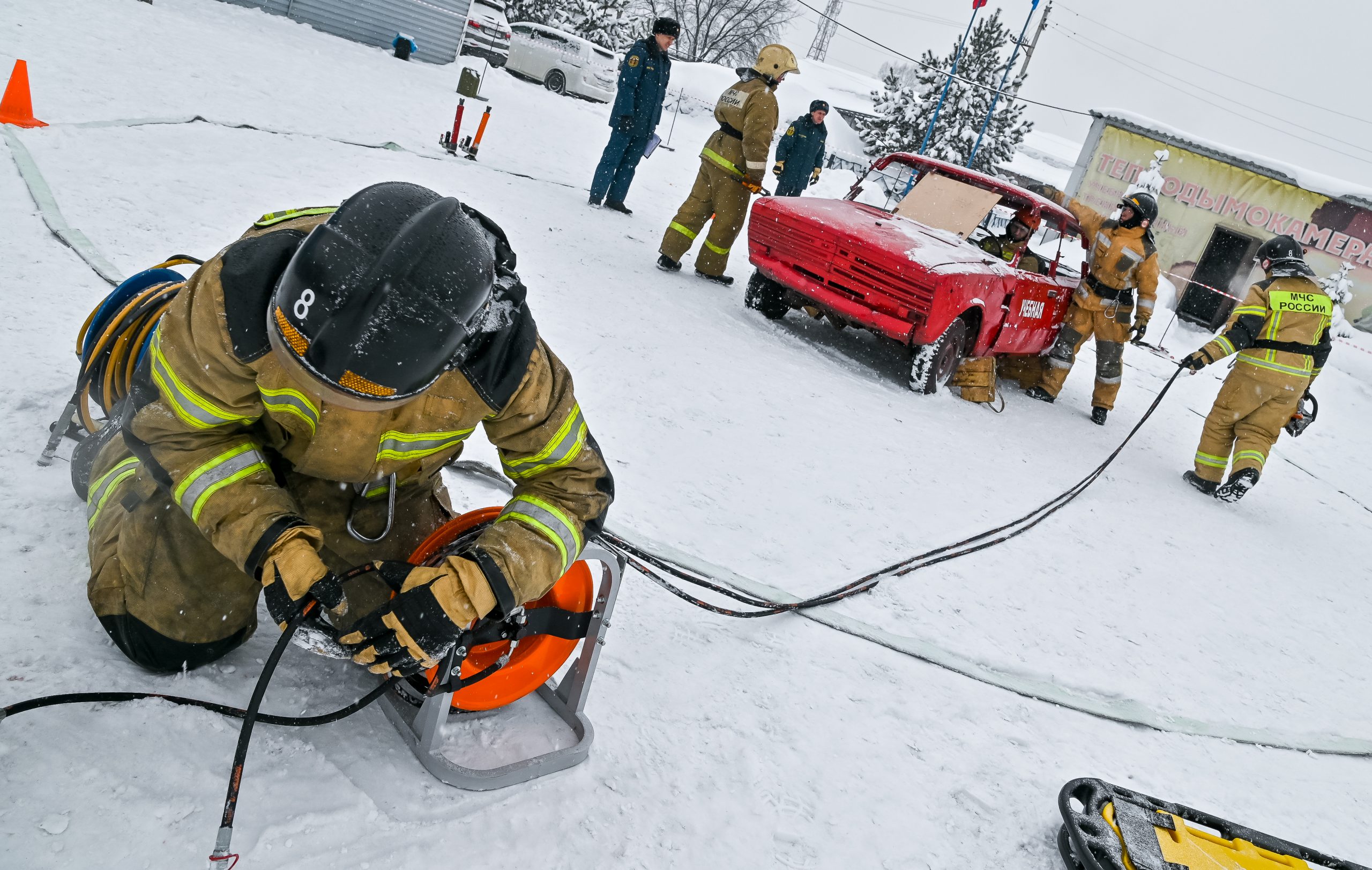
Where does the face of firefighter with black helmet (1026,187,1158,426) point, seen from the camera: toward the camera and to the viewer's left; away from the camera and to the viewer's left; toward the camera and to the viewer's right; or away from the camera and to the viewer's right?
toward the camera and to the viewer's left

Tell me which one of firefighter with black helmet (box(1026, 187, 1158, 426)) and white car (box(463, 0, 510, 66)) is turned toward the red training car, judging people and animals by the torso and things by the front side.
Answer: the firefighter with black helmet

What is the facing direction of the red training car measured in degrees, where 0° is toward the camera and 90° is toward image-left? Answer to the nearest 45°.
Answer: approximately 45°

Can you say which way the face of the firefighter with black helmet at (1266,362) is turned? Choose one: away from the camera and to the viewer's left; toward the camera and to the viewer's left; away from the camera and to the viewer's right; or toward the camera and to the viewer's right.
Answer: away from the camera and to the viewer's left

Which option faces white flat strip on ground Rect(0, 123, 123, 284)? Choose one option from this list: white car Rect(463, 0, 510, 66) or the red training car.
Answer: the red training car

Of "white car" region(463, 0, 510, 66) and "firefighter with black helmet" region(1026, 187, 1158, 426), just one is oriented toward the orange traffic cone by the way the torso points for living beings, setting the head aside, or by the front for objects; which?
the firefighter with black helmet

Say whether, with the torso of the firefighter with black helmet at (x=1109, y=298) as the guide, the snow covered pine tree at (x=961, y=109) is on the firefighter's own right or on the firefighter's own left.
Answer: on the firefighter's own right

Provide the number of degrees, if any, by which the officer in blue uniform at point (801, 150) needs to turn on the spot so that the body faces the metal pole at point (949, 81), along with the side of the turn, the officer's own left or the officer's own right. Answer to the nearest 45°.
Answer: approximately 135° to the officer's own left
